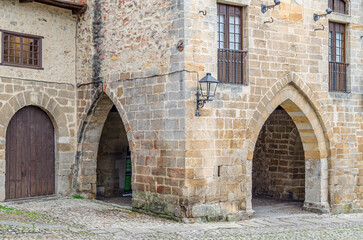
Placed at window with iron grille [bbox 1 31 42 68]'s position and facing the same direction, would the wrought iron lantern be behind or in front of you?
in front

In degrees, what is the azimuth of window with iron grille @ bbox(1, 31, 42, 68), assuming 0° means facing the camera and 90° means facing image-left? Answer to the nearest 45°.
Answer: approximately 315°

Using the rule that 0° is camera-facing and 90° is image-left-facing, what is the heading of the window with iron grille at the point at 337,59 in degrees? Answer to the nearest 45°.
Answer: approximately 315°

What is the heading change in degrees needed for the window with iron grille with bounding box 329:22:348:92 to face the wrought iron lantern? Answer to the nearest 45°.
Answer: approximately 90° to its right

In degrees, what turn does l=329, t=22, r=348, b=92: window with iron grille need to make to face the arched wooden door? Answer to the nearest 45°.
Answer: approximately 135° to its right

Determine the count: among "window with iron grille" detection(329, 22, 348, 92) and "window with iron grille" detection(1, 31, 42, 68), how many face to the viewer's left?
0

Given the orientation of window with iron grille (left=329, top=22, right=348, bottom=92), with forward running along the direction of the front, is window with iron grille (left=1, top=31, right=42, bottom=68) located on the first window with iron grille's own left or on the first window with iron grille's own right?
on the first window with iron grille's own right

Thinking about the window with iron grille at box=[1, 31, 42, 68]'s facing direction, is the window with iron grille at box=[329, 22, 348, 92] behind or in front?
in front
